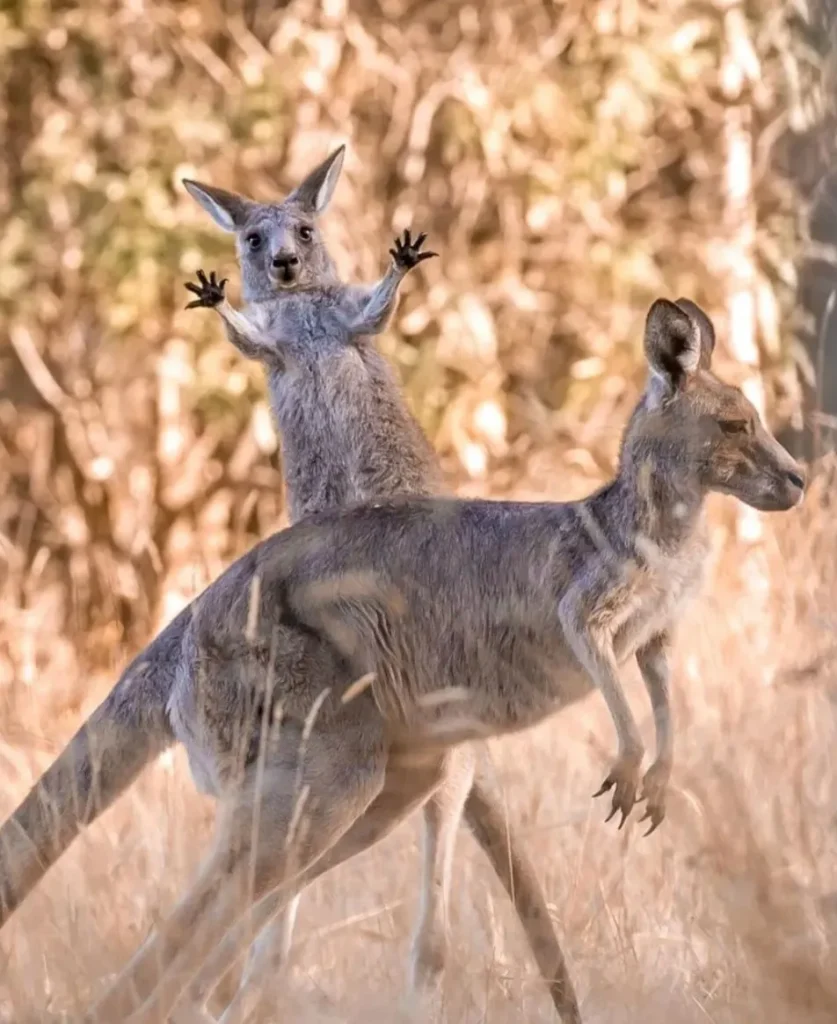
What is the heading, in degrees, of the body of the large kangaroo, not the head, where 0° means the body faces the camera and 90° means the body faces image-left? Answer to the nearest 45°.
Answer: approximately 270°

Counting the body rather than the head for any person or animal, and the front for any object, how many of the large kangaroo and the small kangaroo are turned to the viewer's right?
1

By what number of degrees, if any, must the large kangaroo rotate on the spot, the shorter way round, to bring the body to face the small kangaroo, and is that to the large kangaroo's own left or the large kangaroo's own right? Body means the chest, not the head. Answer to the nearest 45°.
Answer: approximately 90° to the large kangaroo's own left

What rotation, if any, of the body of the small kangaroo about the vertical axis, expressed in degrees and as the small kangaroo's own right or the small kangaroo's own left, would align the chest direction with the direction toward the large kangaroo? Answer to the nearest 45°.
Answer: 0° — it already faces it

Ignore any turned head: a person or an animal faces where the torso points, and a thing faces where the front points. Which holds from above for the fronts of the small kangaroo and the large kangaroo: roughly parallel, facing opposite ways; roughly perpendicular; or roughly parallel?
roughly perpendicular

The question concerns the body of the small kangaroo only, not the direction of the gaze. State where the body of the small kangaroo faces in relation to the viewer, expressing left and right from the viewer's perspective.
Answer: facing the viewer
